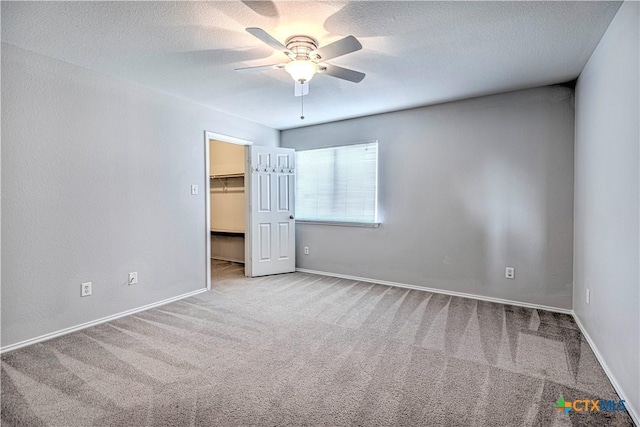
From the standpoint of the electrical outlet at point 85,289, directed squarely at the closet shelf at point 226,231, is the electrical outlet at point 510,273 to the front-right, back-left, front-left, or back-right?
front-right

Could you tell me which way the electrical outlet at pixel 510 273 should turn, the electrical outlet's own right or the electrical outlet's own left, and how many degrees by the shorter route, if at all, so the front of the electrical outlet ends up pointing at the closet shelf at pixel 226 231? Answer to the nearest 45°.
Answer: approximately 90° to the electrical outlet's own right

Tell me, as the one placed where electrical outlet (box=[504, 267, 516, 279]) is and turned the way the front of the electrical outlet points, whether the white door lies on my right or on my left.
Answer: on my right

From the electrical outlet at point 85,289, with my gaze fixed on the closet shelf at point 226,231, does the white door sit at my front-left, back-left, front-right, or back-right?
front-right

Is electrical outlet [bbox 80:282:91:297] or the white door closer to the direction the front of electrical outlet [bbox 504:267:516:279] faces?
the electrical outlet

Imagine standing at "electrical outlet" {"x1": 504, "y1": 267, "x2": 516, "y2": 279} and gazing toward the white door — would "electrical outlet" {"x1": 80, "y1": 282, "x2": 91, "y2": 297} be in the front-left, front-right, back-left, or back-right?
front-left

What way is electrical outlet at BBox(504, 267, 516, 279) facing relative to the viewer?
toward the camera

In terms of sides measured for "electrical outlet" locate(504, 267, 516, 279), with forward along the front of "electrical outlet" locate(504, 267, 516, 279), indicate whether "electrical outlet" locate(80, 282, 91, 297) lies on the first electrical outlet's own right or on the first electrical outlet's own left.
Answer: on the first electrical outlet's own right

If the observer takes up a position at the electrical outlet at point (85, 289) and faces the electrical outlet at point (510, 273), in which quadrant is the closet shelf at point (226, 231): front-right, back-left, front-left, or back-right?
front-left
